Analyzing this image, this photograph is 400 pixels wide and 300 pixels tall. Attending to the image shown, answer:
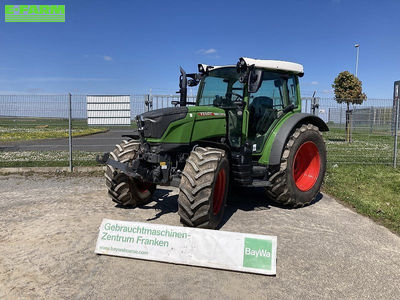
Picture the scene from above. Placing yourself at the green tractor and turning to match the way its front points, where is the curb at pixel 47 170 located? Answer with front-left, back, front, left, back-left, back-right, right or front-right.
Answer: right

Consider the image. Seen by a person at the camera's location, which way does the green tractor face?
facing the viewer and to the left of the viewer
